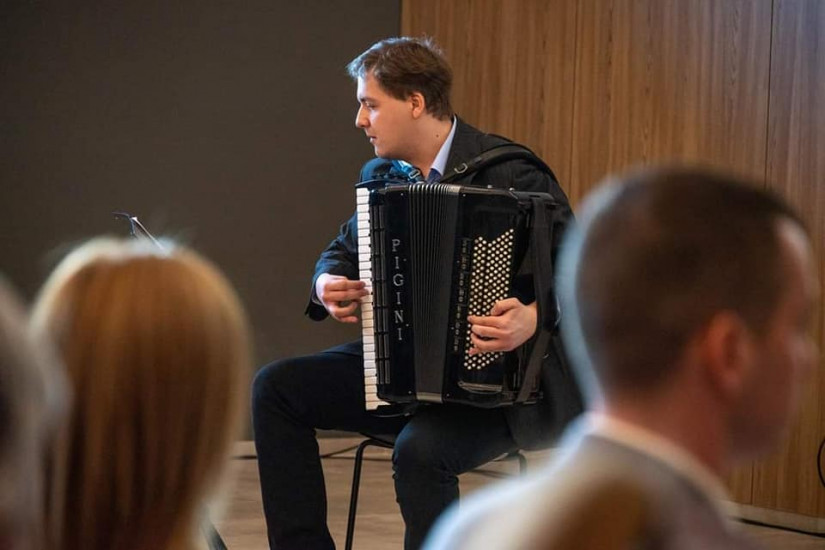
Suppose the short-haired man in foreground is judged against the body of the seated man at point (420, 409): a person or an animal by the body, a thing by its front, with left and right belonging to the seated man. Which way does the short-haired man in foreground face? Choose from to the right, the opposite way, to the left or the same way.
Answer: the opposite way

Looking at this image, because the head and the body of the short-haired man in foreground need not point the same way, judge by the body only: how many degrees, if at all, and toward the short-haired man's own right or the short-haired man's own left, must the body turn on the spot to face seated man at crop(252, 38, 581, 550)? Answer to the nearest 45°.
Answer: approximately 45° to the short-haired man's own left

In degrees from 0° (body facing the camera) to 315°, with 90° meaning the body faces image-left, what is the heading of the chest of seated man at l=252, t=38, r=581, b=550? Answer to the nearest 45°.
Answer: approximately 45°

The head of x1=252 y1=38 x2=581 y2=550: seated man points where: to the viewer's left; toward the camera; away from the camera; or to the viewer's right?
to the viewer's left

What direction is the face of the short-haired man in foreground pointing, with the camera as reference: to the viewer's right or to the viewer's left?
to the viewer's right

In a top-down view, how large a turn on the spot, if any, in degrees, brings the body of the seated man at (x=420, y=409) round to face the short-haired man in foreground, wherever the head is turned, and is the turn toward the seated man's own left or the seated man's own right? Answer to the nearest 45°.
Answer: approximately 45° to the seated man's own left
